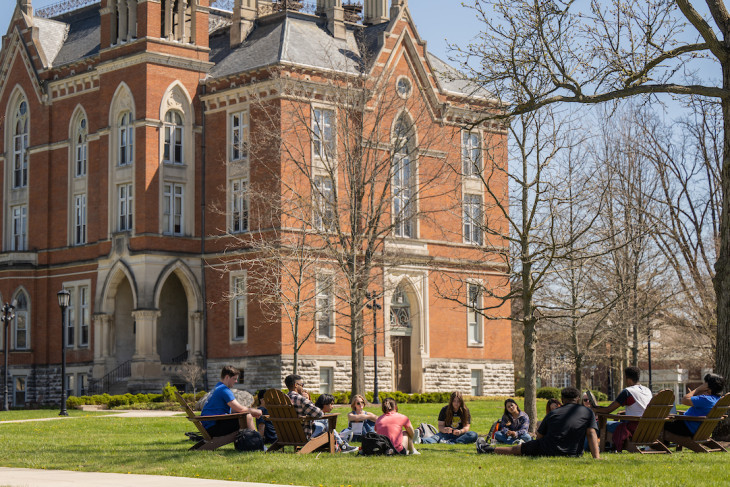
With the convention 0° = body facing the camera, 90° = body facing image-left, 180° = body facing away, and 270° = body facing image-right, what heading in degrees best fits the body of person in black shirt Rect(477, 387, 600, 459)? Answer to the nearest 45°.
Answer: approximately 180°

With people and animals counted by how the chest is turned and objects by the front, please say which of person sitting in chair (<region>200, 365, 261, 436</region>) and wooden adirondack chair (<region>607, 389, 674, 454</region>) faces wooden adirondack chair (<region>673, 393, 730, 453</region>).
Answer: the person sitting in chair

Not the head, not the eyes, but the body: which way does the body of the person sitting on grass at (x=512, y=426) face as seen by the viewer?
toward the camera

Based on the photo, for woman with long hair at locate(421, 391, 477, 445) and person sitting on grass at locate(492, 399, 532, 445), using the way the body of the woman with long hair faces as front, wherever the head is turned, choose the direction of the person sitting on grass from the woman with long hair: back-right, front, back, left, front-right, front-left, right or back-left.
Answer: front-left

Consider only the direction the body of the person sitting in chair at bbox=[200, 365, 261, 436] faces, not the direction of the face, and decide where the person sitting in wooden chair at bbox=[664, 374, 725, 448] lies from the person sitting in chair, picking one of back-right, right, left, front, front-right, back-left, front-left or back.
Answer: front

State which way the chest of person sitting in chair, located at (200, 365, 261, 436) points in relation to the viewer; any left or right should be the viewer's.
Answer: facing to the right of the viewer

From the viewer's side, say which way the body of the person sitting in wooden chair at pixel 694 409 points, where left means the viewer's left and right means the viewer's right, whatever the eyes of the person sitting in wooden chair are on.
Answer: facing to the left of the viewer

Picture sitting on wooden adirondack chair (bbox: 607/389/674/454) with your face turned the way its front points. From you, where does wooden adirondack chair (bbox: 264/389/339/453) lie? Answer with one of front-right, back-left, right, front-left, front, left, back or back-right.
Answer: front-left

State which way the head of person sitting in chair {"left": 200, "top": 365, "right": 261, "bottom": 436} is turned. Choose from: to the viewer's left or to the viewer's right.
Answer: to the viewer's right

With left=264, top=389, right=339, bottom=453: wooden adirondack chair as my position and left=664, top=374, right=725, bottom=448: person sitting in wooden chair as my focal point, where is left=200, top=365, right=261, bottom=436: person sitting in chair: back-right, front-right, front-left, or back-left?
back-left

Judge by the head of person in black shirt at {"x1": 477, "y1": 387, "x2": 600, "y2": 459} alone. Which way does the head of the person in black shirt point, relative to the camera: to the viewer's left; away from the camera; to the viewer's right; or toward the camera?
away from the camera

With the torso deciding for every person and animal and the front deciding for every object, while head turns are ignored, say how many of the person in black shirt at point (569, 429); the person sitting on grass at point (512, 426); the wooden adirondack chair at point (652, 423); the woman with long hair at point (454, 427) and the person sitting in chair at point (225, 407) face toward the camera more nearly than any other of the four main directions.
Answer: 2

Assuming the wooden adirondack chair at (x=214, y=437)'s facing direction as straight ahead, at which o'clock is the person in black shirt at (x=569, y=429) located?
The person in black shirt is roughly at 1 o'clock from the wooden adirondack chair.

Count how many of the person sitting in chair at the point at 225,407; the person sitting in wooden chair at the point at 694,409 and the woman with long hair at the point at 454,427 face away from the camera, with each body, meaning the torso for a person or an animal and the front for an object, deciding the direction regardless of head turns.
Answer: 0

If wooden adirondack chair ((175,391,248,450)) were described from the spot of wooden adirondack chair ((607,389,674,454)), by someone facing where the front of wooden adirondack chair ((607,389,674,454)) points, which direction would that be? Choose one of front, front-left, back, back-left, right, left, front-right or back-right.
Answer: front-left

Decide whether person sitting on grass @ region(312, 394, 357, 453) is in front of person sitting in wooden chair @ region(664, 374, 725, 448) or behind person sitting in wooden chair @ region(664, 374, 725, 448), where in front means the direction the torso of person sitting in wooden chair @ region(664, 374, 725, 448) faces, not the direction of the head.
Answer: in front
